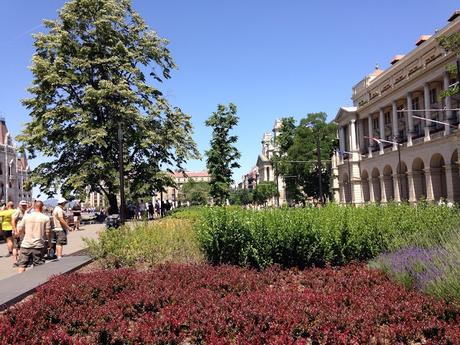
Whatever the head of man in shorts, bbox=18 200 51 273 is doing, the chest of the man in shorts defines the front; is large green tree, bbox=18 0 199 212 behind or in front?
in front

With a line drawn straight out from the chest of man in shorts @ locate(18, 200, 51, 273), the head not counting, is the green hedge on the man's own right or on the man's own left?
on the man's own right

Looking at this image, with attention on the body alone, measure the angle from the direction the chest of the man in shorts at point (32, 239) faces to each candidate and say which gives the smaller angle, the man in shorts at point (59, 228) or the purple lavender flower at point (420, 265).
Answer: the man in shorts

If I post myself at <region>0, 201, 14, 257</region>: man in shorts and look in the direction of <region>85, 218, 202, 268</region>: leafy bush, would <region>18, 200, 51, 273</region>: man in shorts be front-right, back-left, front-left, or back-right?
front-right

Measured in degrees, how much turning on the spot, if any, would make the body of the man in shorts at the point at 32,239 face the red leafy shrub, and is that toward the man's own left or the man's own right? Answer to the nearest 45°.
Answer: approximately 180°

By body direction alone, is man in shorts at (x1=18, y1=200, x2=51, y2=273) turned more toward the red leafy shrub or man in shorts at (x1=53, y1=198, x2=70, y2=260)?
the man in shorts

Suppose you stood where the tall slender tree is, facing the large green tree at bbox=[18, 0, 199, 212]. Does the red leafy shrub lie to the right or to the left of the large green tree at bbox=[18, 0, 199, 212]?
left

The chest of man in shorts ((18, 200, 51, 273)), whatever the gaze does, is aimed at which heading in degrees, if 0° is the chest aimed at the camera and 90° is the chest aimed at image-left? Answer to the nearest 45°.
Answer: approximately 180°

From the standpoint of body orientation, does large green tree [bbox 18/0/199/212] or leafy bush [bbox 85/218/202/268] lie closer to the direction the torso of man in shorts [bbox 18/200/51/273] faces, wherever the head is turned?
the large green tree

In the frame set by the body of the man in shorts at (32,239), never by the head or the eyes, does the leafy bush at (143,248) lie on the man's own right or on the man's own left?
on the man's own right

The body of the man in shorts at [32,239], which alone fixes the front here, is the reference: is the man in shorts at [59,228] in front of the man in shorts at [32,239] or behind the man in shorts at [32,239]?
in front

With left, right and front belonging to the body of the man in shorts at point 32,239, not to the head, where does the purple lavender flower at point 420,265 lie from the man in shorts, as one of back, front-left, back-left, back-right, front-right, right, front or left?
back-right

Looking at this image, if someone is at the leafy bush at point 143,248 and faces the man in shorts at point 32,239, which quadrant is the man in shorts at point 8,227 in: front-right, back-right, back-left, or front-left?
front-right
